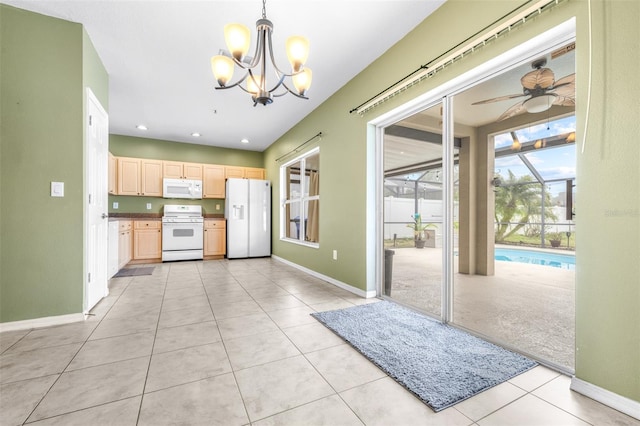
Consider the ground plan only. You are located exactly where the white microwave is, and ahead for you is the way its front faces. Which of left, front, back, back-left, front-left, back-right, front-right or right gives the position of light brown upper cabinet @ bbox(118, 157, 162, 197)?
right

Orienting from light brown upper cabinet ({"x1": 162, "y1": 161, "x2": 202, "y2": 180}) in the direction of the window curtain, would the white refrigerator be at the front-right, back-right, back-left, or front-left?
front-left

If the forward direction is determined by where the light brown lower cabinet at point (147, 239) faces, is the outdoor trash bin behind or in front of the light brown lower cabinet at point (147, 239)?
in front

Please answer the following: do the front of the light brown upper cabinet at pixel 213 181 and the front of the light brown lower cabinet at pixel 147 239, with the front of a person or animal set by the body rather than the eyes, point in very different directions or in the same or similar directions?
same or similar directions

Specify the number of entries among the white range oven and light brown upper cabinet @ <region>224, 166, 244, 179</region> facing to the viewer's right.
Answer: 0

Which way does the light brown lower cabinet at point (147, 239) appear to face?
toward the camera

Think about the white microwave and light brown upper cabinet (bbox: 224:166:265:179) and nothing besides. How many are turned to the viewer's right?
0

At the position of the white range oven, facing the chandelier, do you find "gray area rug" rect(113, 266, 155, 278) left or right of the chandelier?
right

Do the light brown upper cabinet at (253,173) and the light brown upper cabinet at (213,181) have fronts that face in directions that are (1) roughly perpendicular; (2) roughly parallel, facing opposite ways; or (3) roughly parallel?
roughly parallel

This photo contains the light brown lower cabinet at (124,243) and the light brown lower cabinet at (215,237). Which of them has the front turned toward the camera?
the light brown lower cabinet at (215,237)

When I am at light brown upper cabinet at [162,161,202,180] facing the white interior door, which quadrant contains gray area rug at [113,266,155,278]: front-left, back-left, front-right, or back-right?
front-right

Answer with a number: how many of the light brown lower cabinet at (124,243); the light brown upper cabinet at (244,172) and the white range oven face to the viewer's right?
1

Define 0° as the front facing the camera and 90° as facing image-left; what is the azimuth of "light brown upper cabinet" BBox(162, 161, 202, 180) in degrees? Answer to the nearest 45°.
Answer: approximately 0°

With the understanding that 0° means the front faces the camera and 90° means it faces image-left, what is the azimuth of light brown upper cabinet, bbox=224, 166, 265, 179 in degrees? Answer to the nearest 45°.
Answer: approximately 0°

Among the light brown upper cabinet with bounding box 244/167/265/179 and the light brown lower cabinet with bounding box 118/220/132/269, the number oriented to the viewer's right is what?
1

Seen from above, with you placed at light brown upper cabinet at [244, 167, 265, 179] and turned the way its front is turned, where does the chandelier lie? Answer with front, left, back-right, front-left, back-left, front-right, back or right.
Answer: front

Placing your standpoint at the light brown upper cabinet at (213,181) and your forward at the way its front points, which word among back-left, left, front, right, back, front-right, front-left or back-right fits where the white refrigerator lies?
front-left

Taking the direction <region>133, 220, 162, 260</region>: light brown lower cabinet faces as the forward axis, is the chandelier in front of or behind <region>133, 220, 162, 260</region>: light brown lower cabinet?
in front
